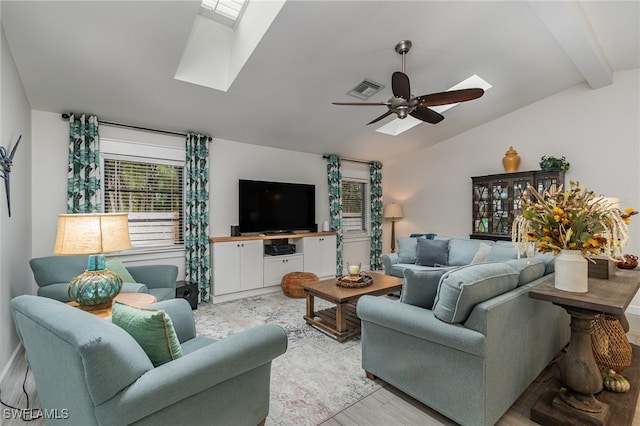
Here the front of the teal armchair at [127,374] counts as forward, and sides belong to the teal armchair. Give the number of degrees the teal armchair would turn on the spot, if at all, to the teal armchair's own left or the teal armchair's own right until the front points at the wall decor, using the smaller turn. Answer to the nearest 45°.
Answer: approximately 90° to the teal armchair's own left

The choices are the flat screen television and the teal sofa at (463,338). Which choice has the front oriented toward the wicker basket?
the flat screen television

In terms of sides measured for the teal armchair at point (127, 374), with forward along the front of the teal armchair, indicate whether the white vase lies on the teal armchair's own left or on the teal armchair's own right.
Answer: on the teal armchair's own right

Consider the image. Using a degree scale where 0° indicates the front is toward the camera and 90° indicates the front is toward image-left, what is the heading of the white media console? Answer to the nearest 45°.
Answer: approximately 315°

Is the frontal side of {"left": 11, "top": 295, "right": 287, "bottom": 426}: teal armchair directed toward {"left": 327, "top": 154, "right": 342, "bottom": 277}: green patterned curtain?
yes

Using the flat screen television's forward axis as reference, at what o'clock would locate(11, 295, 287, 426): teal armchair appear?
The teal armchair is roughly at 2 o'clock from the flat screen television.

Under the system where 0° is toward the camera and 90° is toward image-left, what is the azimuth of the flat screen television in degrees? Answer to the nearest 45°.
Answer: approximately 315°

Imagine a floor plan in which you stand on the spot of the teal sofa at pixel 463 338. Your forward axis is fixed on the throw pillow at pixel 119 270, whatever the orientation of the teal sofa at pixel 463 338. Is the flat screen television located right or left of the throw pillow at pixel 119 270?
right

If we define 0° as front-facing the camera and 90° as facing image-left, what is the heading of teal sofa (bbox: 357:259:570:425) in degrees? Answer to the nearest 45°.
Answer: approximately 135°

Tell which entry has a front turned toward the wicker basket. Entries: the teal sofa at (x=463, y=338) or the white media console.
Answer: the white media console

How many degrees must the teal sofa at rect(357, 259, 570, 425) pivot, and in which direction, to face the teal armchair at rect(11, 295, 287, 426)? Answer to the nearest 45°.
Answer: approximately 90° to its left

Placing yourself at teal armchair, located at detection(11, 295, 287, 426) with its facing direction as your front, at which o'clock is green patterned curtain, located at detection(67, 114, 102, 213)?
The green patterned curtain is roughly at 10 o'clock from the teal armchair.
